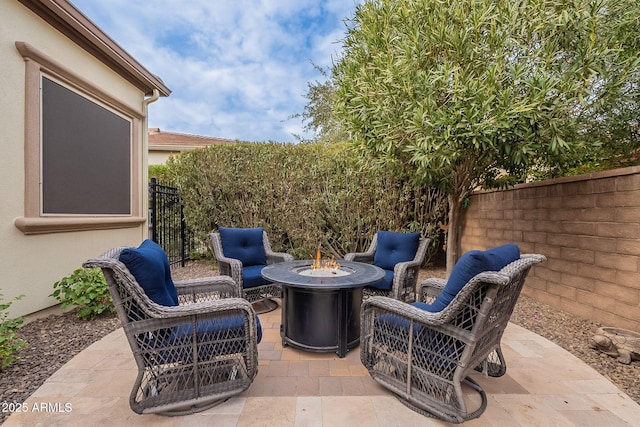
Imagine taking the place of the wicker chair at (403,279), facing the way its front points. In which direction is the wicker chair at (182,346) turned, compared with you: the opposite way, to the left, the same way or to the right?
the opposite way

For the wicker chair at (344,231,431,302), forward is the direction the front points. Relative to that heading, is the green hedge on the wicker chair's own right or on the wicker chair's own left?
on the wicker chair's own right

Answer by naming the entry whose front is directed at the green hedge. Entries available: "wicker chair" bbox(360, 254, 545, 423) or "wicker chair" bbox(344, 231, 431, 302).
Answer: "wicker chair" bbox(360, 254, 545, 423)

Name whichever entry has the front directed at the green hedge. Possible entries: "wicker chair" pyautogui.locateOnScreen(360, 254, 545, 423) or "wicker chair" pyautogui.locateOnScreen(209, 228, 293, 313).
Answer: "wicker chair" pyautogui.locateOnScreen(360, 254, 545, 423)

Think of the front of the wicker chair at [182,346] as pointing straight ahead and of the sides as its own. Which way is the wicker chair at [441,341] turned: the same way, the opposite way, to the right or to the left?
to the left

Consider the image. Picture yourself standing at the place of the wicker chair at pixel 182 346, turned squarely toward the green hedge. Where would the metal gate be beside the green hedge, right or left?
left

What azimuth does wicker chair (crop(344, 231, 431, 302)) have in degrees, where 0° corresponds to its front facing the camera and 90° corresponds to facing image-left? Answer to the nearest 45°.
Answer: approximately 45°

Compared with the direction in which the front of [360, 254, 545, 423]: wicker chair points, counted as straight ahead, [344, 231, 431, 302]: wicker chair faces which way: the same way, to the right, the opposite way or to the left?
to the left

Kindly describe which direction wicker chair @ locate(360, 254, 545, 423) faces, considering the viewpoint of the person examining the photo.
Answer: facing away from the viewer and to the left of the viewer

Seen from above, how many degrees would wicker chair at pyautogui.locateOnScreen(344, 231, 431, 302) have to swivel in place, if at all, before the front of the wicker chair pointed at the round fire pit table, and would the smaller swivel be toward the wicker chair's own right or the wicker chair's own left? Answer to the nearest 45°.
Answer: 0° — it already faces it

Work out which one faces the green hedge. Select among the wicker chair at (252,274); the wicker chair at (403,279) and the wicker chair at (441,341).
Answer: the wicker chair at (441,341)

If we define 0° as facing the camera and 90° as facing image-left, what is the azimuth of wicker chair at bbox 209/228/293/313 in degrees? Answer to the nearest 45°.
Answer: approximately 315°
